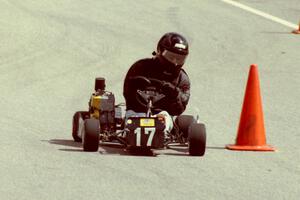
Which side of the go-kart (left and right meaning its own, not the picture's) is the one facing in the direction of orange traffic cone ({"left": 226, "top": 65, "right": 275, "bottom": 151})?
left

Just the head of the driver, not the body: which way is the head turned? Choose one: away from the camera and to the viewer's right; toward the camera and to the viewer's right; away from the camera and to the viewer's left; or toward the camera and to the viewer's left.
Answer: toward the camera and to the viewer's right

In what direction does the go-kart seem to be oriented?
toward the camera
